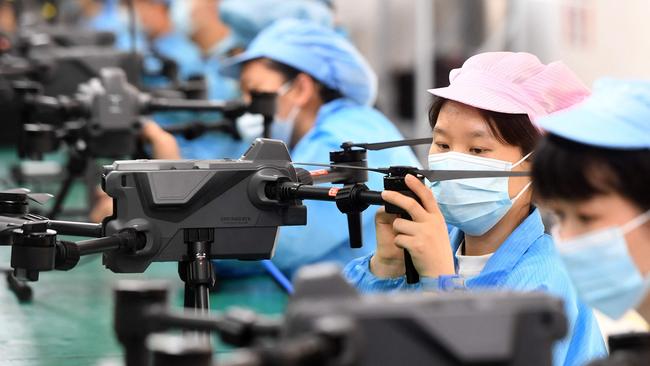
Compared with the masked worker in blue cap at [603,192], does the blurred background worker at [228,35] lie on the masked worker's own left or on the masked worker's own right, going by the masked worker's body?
on the masked worker's own right

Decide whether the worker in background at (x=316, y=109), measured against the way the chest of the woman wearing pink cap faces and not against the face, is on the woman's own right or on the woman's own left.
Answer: on the woman's own right

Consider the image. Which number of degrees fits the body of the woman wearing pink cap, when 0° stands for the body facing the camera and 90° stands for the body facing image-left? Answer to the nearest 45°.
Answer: approximately 45°

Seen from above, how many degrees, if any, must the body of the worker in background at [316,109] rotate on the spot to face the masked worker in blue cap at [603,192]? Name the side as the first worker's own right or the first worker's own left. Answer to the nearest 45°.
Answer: approximately 90° to the first worker's own left

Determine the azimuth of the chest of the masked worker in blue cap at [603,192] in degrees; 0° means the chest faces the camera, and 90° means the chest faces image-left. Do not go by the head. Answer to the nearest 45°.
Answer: approximately 45°

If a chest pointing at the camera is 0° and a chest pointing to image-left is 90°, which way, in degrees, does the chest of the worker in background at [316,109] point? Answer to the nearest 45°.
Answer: approximately 90°

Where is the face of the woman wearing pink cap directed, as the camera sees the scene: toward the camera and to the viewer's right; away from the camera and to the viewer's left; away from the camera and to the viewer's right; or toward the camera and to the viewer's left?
toward the camera and to the viewer's left

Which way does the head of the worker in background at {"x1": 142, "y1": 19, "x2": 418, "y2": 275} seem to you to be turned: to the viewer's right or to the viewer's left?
to the viewer's left

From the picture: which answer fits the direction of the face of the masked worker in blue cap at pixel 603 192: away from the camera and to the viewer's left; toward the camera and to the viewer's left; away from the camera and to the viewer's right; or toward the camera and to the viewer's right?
toward the camera and to the viewer's left
